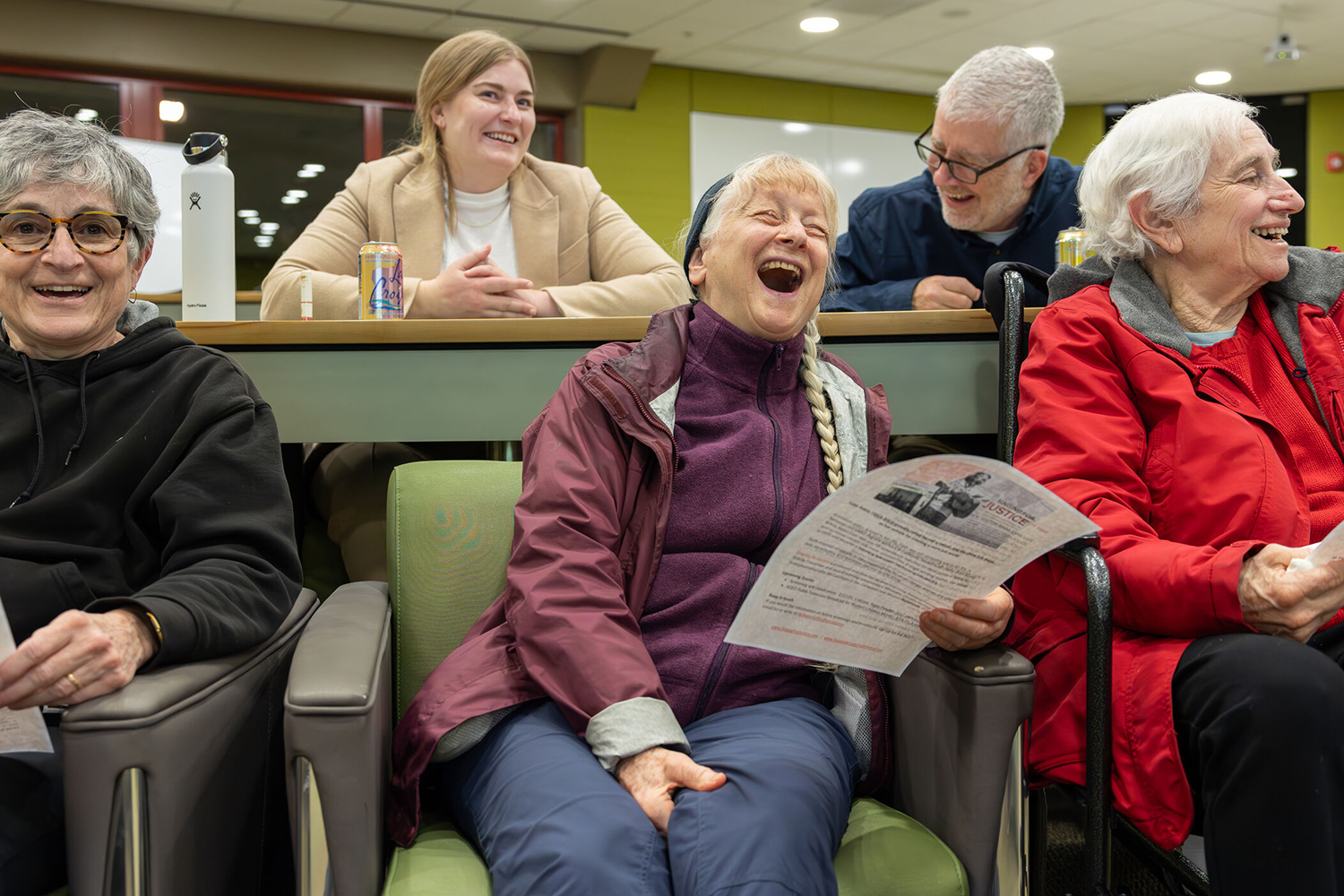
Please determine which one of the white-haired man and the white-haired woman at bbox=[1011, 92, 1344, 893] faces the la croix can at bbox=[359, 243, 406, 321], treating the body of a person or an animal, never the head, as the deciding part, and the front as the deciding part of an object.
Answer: the white-haired man

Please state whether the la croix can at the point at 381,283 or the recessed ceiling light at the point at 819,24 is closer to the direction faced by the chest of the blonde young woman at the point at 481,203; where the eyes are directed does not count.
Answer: the la croix can

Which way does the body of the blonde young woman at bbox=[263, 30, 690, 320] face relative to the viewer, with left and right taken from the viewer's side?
facing the viewer

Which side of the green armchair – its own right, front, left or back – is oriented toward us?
front

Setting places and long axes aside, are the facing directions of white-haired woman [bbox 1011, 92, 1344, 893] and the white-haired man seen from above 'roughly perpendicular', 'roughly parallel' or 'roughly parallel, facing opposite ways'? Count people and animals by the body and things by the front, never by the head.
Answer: roughly perpendicular

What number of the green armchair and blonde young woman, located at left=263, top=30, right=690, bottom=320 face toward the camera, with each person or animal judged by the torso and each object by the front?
2

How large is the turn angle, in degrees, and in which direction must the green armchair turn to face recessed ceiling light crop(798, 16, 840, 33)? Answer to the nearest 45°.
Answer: approximately 180°

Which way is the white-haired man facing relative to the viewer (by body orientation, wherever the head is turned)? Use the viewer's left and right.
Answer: facing the viewer and to the left of the viewer

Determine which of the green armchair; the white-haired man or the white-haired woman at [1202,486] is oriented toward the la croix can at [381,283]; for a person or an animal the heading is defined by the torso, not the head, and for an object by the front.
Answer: the white-haired man

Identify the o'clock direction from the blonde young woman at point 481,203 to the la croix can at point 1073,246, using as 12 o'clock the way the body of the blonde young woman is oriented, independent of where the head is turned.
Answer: The la croix can is roughly at 10 o'clock from the blonde young woman.

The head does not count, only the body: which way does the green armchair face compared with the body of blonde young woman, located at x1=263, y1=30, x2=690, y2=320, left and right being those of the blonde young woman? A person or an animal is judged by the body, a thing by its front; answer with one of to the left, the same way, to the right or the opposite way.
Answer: the same way

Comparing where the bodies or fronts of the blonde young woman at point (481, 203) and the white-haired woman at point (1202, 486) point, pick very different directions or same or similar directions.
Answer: same or similar directions

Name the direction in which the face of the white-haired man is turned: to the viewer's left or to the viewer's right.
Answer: to the viewer's left

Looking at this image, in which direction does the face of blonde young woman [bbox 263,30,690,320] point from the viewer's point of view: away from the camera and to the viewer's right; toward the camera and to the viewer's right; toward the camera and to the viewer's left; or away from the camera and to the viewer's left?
toward the camera and to the viewer's right

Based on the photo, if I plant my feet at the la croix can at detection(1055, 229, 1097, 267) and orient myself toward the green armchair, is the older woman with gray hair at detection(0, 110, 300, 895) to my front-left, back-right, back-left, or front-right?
front-right

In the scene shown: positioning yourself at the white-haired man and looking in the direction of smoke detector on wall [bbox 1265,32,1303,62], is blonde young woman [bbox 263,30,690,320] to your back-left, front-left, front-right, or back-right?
back-left
